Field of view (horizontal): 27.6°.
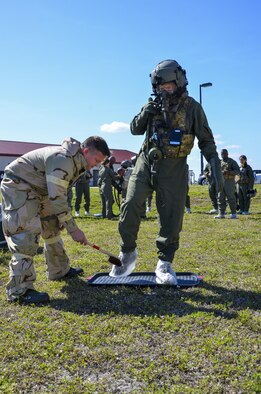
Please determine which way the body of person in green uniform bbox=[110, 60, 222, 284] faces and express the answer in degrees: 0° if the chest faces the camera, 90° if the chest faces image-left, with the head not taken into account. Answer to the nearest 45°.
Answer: approximately 45°

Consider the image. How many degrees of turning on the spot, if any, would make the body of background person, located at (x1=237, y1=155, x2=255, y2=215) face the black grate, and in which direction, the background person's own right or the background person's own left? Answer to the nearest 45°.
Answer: approximately 45° to the background person's own left

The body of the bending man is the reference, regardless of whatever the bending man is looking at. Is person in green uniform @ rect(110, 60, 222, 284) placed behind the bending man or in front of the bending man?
in front

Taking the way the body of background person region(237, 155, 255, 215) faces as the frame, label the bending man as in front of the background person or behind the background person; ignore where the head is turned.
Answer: in front

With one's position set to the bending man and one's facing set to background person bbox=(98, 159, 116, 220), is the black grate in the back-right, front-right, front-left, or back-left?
front-right

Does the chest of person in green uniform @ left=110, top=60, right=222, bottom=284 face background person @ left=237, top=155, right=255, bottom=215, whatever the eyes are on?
no

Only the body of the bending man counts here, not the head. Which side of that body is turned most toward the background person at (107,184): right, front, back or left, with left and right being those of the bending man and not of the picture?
left

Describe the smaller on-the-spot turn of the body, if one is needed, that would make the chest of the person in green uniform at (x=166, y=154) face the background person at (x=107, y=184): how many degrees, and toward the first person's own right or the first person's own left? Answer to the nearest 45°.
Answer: approximately 135° to the first person's own right

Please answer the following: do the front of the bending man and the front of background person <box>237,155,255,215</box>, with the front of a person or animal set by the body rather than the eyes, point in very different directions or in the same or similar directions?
very different directions

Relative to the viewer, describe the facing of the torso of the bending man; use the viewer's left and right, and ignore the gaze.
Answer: facing to the right of the viewer

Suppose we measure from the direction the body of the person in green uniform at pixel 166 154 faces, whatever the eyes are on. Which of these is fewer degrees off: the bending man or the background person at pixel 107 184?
the bending man

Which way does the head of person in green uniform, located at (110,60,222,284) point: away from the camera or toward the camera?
toward the camera

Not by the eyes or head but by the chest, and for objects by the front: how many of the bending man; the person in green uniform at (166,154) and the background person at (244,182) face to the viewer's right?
1

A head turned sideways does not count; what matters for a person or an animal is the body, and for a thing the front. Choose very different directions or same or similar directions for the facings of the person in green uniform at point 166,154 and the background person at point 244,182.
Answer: same or similar directions

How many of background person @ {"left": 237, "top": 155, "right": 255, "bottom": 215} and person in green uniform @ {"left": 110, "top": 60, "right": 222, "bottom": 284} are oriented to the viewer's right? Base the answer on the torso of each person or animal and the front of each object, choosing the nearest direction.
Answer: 0
